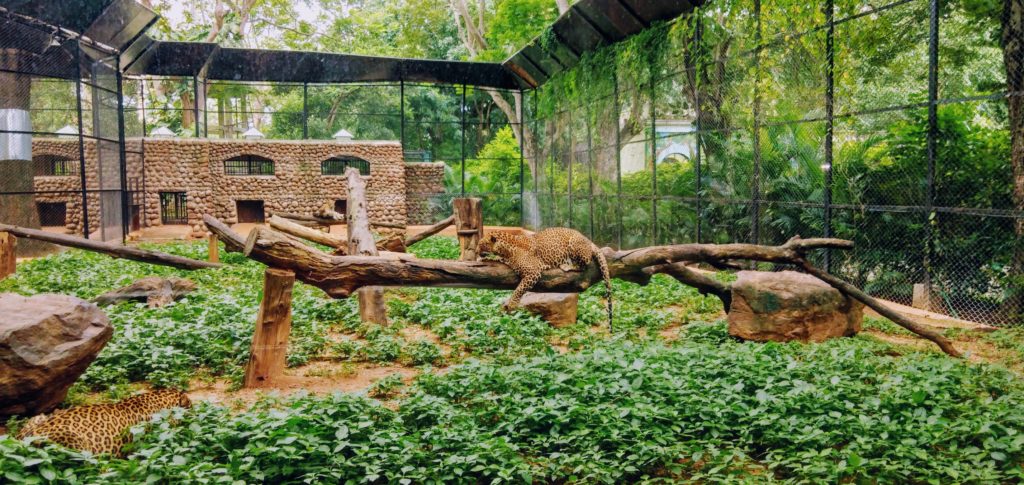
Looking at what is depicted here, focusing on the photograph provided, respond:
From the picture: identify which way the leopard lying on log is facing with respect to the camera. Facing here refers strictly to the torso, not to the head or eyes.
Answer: to the viewer's left

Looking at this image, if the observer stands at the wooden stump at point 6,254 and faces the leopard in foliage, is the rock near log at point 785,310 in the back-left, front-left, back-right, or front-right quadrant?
front-left

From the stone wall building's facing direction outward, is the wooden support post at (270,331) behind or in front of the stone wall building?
in front

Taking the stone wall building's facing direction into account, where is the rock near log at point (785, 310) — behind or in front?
in front

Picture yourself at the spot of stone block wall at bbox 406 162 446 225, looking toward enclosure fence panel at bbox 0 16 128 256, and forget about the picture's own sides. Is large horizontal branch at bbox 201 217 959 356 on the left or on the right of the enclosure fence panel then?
left

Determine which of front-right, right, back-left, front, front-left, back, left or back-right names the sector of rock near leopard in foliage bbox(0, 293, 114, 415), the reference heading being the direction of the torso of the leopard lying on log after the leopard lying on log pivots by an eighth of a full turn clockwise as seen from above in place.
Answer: left

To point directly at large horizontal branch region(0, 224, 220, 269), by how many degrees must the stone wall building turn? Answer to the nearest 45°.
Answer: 0° — it already faces it

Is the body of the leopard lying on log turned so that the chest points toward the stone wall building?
no

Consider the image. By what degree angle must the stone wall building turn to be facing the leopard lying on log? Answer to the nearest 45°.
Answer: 0° — it already faces it

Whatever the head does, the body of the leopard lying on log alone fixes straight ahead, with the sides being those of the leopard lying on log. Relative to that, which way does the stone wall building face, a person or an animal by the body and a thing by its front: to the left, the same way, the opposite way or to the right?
to the left

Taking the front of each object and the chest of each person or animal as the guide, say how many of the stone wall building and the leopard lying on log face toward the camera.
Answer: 1

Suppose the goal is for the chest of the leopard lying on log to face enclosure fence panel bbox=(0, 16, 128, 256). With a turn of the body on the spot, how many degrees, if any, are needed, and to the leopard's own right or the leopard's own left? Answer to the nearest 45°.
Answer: approximately 45° to the leopard's own right

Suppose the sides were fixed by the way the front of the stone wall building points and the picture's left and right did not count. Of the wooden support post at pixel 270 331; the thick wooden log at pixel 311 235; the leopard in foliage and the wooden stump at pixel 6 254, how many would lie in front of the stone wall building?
4

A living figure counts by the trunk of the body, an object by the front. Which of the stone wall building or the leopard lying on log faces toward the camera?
the stone wall building

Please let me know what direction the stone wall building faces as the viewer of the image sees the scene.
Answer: facing the viewer

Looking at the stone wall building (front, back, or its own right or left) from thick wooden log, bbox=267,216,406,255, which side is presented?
front

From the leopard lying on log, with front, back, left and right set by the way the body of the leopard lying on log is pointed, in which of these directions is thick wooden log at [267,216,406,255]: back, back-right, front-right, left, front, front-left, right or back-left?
front-right

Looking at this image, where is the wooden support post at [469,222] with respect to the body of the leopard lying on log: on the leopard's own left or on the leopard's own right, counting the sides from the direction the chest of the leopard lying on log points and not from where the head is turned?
on the leopard's own right

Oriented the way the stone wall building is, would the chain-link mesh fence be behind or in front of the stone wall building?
in front
